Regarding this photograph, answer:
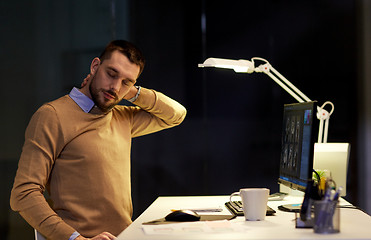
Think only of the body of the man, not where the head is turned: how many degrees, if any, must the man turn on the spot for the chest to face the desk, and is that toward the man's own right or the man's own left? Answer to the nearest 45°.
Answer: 0° — they already face it

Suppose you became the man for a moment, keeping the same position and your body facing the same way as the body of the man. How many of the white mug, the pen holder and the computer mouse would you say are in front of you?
3

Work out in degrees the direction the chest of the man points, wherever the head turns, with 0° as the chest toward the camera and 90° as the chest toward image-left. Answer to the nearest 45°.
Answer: approximately 315°
